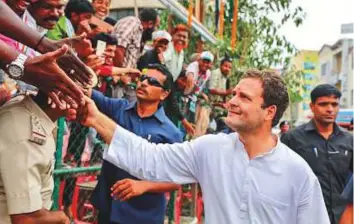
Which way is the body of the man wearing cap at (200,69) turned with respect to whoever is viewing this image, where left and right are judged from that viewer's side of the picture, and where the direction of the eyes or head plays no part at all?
facing the viewer and to the right of the viewer

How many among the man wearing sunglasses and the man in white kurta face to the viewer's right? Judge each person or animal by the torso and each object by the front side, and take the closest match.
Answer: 0

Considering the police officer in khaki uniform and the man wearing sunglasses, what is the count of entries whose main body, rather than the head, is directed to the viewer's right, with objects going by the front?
1

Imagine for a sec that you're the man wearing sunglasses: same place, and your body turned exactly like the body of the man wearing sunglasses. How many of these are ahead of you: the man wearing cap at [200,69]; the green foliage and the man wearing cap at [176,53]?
0

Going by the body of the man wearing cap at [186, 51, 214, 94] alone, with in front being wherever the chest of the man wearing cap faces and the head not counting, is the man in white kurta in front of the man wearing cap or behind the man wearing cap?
in front

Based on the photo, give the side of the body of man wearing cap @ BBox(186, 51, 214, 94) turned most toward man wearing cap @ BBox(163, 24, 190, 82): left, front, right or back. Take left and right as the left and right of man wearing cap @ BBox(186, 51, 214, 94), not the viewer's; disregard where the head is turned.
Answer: right

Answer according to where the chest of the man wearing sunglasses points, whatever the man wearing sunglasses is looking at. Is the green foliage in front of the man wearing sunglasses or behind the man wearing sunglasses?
behind

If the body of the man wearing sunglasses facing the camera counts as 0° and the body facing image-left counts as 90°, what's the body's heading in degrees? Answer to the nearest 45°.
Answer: approximately 45°

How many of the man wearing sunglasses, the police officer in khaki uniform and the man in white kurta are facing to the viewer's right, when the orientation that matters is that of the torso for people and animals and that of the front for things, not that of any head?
1

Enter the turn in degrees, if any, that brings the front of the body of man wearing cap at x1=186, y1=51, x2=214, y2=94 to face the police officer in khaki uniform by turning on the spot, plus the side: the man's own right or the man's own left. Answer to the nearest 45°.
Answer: approximately 45° to the man's own right

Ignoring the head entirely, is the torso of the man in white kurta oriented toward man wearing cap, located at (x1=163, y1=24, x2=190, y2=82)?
no

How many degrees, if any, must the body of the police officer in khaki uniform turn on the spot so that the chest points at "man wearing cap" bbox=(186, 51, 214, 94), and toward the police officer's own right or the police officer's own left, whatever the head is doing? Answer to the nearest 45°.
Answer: approximately 45° to the police officer's own left

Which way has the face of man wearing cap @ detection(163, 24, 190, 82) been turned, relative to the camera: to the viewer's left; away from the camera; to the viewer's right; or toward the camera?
toward the camera

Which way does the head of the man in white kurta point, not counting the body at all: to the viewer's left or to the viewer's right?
to the viewer's left

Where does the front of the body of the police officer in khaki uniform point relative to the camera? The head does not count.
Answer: to the viewer's right

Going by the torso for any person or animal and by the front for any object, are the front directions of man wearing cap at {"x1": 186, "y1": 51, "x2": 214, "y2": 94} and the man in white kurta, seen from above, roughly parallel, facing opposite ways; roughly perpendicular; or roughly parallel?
roughly perpendicular
